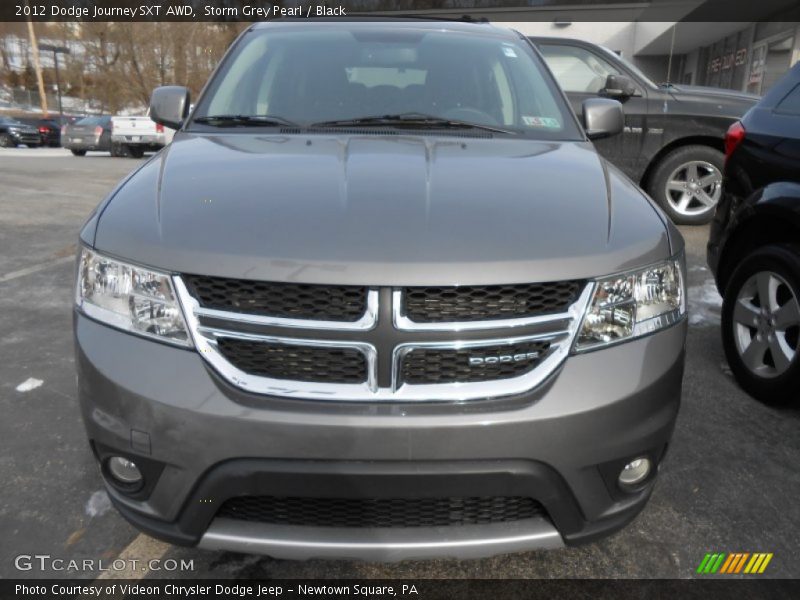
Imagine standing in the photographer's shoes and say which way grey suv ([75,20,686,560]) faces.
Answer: facing the viewer

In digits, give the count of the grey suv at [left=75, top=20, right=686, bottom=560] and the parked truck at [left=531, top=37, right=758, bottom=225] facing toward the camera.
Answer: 1

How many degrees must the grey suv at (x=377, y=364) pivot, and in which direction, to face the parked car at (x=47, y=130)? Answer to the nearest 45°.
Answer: approximately 135° to its right

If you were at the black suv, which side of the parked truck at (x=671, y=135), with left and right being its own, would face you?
right

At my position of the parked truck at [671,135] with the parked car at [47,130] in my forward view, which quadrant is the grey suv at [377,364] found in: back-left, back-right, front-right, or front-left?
back-left

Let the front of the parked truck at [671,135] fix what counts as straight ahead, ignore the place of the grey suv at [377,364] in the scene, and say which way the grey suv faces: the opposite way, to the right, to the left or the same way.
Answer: to the right

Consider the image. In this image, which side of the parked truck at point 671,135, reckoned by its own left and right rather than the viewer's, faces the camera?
right
